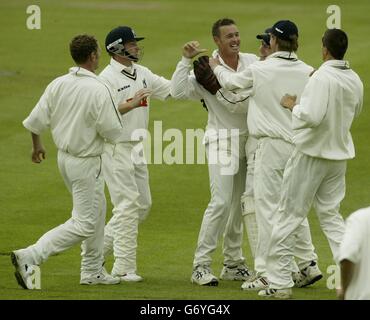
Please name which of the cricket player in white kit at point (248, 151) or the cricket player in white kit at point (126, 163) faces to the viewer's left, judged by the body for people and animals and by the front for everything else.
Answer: the cricket player in white kit at point (248, 151)

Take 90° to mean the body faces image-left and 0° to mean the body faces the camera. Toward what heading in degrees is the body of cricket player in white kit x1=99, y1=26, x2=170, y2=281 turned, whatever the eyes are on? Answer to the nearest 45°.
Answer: approximately 315°

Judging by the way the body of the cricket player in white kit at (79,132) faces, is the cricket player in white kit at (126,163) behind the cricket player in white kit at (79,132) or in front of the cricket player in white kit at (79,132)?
in front

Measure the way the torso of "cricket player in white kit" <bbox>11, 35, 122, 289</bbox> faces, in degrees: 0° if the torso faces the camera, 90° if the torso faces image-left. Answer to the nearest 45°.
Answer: approximately 225°

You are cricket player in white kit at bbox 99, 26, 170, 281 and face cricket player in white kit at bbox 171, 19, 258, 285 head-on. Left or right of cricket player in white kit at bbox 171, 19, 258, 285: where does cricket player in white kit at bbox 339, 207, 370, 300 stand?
right

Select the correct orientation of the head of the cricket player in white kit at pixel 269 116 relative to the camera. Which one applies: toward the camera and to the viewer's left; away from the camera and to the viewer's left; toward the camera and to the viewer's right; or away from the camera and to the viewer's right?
away from the camera and to the viewer's left

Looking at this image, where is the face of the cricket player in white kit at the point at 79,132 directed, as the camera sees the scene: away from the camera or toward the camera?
away from the camera

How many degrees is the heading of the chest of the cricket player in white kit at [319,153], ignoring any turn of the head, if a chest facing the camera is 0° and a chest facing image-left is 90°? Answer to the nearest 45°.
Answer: approximately 135°

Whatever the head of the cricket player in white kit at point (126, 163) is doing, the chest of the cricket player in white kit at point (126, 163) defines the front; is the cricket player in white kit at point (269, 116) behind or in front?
in front

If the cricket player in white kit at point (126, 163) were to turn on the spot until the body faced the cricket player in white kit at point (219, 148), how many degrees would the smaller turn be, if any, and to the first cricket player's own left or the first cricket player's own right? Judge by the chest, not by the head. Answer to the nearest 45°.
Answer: approximately 45° to the first cricket player's own left

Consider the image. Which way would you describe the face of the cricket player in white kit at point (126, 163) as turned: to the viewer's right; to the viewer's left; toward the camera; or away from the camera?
to the viewer's right
